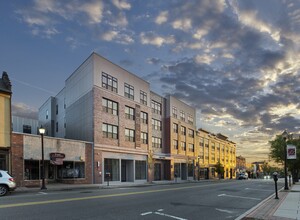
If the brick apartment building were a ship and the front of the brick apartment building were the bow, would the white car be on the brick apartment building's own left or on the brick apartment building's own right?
on the brick apartment building's own right

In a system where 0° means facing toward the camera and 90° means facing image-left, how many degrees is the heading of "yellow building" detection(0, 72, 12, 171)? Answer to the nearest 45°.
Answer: approximately 315°

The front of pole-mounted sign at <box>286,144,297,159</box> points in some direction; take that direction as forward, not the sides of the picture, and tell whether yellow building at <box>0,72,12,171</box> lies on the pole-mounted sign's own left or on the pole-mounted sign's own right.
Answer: on the pole-mounted sign's own right

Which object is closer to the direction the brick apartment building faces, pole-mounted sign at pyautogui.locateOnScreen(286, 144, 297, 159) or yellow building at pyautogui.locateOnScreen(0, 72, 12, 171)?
the pole-mounted sign

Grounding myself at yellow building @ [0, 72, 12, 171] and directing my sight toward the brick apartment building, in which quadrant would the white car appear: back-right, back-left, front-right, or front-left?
back-right

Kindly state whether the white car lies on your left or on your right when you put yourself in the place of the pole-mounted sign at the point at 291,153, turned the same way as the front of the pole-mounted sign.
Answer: on your right
